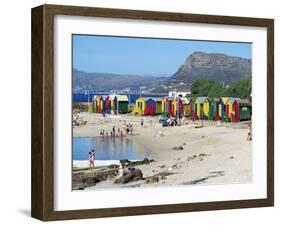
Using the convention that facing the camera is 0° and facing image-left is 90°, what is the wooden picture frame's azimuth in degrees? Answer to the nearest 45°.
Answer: approximately 315°
